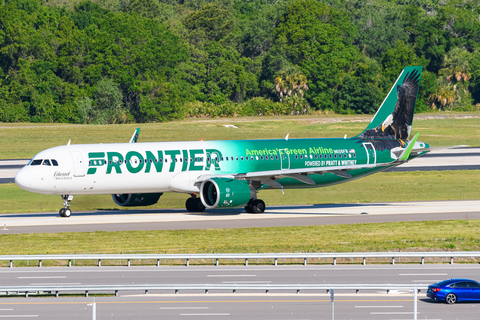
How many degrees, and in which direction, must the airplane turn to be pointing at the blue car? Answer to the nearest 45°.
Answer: approximately 90° to its left

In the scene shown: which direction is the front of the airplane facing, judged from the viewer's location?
facing the viewer and to the left of the viewer
